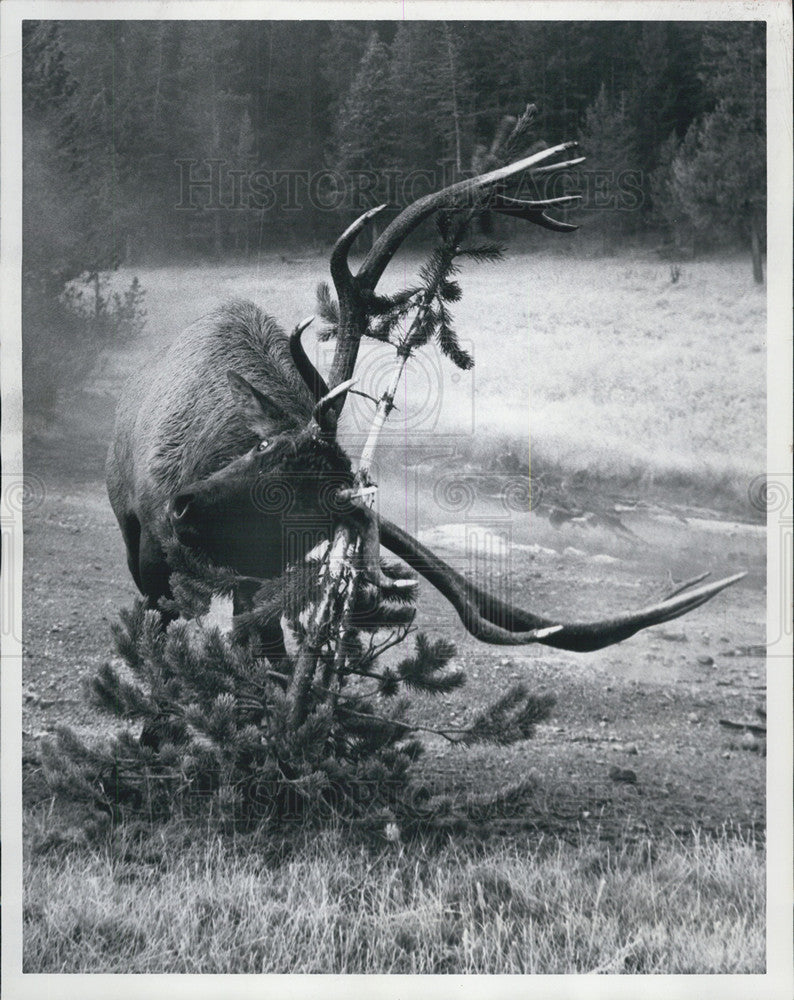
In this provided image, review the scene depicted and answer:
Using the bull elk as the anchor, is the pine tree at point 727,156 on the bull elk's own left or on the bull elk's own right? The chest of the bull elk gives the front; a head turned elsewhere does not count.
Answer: on the bull elk's own left

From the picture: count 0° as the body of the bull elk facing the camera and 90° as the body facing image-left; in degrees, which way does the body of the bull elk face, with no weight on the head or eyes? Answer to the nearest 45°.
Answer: approximately 315°
